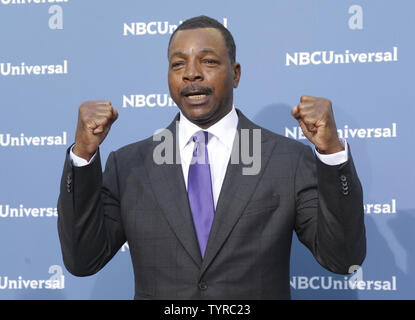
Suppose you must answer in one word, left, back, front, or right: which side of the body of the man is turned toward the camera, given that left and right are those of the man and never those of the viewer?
front
